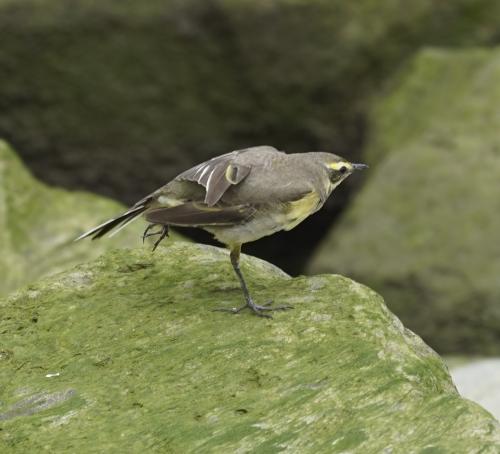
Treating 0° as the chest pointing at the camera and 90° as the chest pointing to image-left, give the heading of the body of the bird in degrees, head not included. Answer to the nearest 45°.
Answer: approximately 270°
